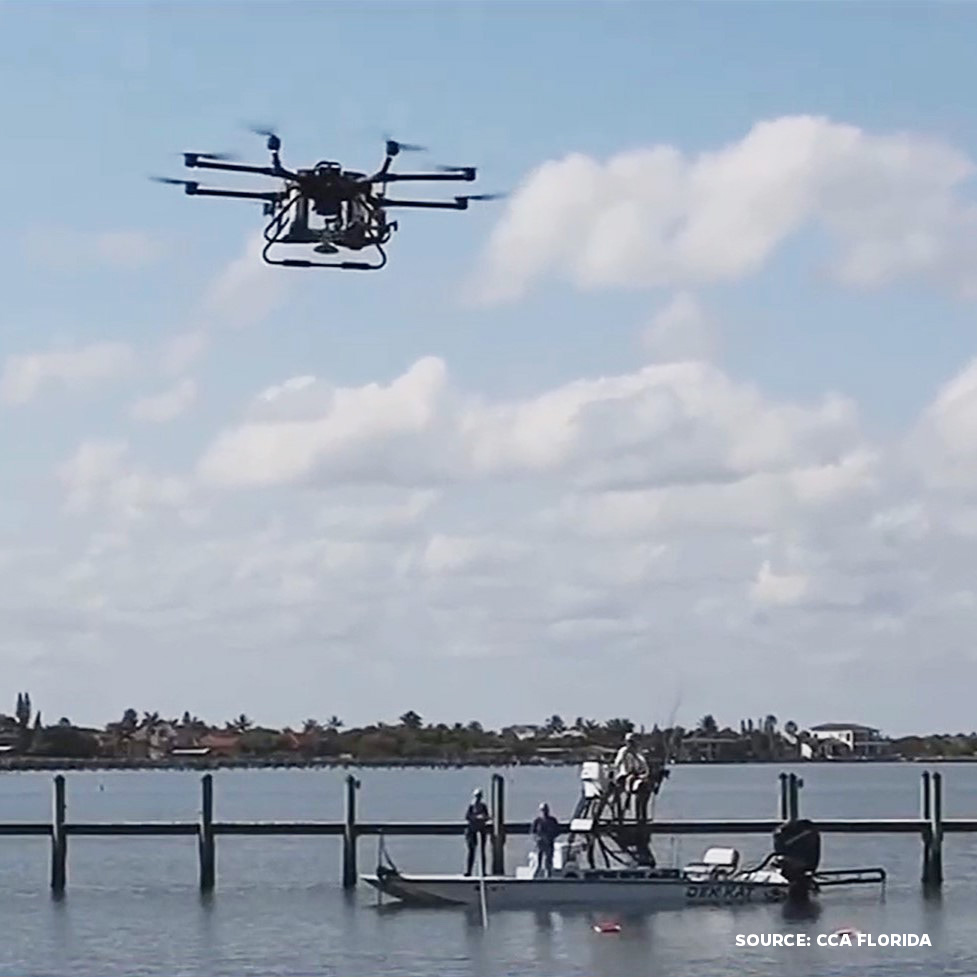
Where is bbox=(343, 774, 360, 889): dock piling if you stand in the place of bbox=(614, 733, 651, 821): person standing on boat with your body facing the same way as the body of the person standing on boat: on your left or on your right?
on your right

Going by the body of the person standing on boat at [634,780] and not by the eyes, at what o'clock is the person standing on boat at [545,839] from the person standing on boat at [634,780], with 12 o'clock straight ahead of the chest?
the person standing on boat at [545,839] is roughly at 3 o'clock from the person standing on boat at [634,780].

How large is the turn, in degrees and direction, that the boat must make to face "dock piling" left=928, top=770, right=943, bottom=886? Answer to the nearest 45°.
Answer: approximately 135° to its right

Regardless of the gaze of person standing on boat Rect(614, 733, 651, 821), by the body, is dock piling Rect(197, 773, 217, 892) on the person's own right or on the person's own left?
on the person's own right

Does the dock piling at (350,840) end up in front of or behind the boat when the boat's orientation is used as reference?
in front

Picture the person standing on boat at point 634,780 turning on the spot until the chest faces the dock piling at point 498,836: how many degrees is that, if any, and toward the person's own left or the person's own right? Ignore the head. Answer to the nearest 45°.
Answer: approximately 135° to the person's own right

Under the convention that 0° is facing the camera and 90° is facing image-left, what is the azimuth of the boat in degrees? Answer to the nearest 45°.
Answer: approximately 90°

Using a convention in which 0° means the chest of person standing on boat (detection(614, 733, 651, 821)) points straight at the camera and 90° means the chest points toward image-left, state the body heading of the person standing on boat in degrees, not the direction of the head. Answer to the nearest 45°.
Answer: approximately 0°

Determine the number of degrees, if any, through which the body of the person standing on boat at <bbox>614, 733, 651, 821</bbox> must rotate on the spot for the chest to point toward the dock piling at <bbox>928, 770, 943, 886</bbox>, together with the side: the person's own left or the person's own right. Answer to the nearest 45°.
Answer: approximately 135° to the person's own left

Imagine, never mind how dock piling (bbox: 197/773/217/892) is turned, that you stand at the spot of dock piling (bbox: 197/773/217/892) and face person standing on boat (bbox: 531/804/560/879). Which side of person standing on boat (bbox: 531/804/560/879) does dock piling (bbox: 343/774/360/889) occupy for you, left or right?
left
